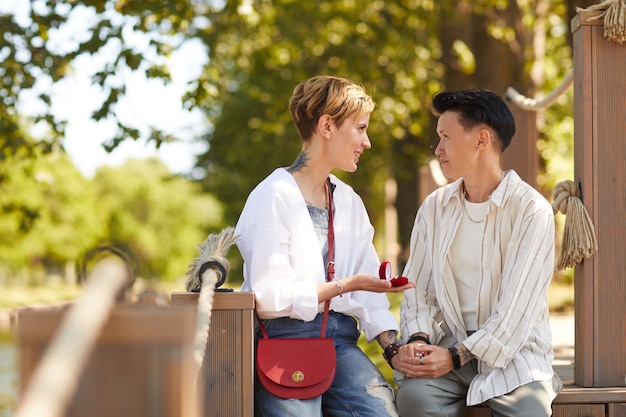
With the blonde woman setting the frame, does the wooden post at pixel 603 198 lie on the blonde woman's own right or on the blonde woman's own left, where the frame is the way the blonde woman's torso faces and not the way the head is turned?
on the blonde woman's own left

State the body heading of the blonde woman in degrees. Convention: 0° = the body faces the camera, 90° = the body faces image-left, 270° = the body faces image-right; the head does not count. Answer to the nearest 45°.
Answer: approximately 315°

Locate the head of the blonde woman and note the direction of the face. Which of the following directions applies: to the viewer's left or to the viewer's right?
to the viewer's right

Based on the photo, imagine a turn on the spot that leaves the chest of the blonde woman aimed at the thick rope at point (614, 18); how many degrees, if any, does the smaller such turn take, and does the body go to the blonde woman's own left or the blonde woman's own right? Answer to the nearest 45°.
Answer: approximately 45° to the blonde woman's own left
